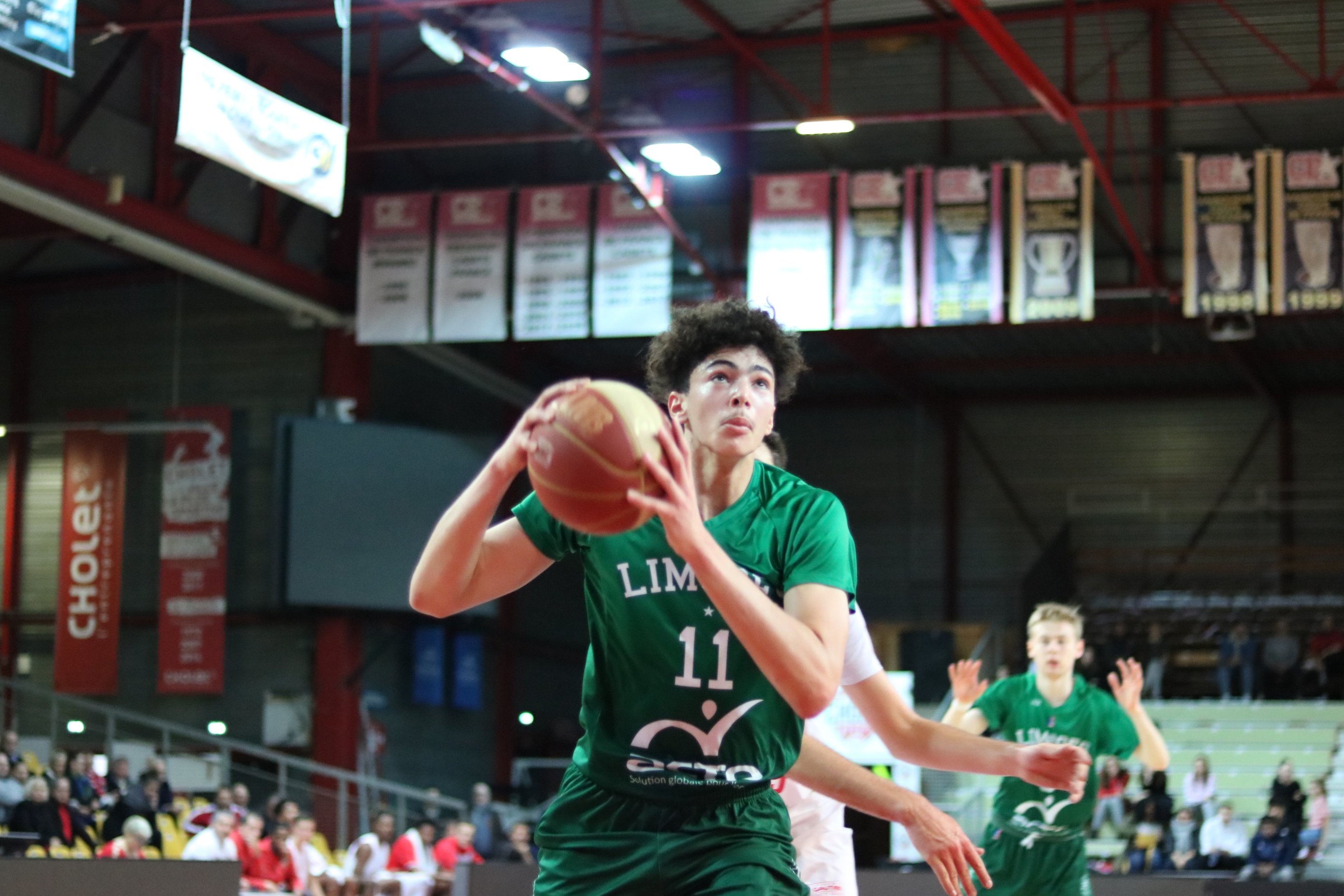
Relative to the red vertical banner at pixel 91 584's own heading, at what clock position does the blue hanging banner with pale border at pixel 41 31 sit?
The blue hanging banner with pale border is roughly at 12 o'clock from the red vertical banner.

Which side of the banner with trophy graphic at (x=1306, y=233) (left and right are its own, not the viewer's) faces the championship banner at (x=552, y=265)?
right

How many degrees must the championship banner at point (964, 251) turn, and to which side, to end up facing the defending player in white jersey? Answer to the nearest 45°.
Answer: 0° — it already faces them

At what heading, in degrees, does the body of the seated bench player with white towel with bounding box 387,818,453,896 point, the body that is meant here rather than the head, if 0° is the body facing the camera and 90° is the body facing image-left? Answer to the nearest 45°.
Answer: approximately 315°

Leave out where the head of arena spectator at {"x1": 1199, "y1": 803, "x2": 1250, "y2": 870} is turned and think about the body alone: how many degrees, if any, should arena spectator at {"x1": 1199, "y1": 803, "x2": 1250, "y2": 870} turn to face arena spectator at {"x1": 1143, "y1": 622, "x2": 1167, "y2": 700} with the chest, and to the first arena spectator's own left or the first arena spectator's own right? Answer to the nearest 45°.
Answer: approximately 180°

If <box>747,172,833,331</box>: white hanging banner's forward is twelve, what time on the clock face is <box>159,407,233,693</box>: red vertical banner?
The red vertical banner is roughly at 4 o'clock from the white hanging banner.
